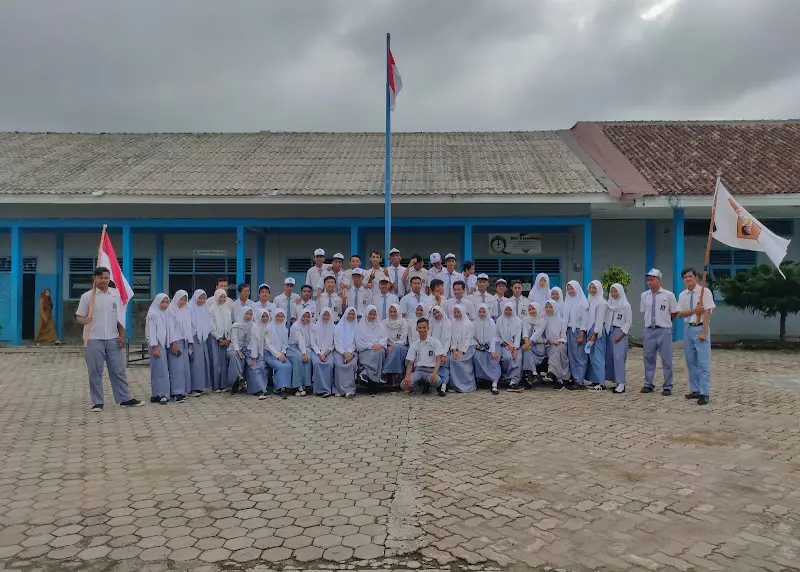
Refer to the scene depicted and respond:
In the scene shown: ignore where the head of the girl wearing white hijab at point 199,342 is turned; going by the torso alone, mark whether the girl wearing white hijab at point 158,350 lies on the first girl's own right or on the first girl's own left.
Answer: on the first girl's own right

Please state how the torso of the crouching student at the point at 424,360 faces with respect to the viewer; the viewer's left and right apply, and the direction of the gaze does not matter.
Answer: facing the viewer

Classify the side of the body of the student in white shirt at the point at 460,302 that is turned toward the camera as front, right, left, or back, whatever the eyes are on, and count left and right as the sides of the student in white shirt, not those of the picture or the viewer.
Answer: front

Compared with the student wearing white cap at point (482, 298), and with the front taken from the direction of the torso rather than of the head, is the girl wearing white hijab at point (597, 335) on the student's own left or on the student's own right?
on the student's own left

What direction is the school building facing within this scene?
toward the camera

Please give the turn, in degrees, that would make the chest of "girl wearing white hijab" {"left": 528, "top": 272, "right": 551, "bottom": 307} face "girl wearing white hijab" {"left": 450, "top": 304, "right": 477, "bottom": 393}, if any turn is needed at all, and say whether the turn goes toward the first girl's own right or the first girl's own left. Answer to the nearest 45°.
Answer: approximately 45° to the first girl's own right

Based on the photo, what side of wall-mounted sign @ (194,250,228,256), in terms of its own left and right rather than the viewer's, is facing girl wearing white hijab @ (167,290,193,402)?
front

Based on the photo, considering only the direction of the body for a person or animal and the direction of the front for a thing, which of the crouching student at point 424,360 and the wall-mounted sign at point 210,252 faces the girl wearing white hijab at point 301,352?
the wall-mounted sign

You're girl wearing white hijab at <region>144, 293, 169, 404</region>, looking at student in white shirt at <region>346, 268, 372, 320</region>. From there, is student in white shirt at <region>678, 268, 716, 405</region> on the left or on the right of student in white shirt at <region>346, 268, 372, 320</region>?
right

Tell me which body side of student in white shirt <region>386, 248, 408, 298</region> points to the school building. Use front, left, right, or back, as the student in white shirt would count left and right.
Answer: back

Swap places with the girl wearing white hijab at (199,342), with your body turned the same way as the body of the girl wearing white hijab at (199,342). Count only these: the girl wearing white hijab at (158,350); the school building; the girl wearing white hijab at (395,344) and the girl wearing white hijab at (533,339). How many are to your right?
1

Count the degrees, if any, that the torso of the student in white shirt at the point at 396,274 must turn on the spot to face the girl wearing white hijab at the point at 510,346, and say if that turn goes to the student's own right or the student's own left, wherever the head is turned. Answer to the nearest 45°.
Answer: approximately 45° to the student's own left
